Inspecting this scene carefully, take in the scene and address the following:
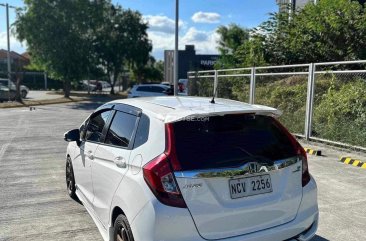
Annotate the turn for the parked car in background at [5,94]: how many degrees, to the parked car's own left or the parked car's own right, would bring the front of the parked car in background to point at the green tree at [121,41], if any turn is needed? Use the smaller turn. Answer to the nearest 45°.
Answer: approximately 45° to the parked car's own left

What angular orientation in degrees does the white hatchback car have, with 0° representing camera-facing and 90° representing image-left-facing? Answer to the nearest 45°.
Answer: approximately 135°

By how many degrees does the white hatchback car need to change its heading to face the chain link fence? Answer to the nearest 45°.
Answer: approximately 90° to its right

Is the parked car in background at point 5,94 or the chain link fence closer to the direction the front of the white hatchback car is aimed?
the parked car in background

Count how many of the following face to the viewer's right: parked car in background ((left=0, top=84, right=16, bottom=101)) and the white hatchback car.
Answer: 1

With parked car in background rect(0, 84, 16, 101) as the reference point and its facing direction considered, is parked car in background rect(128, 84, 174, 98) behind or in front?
in front

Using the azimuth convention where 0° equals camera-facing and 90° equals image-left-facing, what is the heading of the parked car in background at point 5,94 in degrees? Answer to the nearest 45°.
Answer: approximately 270°

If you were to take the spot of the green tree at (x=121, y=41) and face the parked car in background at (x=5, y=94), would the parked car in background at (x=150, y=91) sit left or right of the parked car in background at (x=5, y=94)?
left

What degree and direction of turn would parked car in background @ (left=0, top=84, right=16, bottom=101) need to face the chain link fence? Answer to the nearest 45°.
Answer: approximately 90° to its right

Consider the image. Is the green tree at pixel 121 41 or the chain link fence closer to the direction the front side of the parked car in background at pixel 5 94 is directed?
the green tree

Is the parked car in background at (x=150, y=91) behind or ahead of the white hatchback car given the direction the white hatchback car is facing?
ahead
